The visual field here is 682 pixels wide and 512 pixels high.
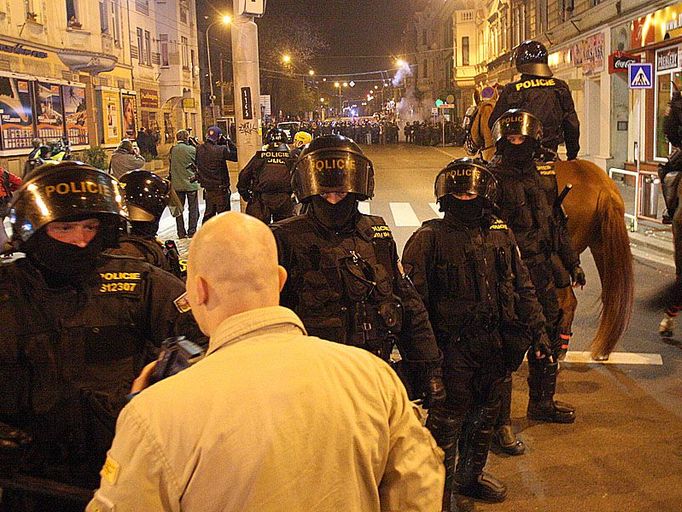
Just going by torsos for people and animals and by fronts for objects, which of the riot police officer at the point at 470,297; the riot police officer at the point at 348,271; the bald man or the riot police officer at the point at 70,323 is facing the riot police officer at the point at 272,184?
the bald man

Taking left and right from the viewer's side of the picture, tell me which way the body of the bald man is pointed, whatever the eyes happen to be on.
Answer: facing away from the viewer

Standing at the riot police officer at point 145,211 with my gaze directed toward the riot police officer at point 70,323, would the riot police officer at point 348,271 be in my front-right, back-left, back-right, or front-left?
front-left

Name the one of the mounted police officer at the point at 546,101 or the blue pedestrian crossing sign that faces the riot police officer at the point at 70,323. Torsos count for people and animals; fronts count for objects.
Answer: the blue pedestrian crossing sign

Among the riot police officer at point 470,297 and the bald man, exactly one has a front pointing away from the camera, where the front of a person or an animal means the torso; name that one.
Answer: the bald man

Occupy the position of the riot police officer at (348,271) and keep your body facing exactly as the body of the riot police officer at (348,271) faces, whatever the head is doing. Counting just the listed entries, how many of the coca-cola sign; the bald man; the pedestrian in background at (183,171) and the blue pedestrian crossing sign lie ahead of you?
1

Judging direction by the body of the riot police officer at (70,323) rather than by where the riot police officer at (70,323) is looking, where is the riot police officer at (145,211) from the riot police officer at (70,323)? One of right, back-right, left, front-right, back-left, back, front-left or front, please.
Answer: back

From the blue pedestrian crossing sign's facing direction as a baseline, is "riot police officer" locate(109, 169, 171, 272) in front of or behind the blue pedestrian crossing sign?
in front

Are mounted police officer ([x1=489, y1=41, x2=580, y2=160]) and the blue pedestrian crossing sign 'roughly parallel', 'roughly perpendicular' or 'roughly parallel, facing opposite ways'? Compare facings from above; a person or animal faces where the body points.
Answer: roughly parallel, facing opposite ways

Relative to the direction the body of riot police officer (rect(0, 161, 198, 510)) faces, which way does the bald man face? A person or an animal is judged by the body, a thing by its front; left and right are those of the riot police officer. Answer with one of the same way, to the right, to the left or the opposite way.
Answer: the opposite way

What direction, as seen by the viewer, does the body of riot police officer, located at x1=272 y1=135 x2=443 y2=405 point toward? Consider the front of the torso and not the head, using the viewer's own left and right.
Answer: facing the viewer

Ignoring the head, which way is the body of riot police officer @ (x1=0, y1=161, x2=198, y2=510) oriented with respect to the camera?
toward the camera

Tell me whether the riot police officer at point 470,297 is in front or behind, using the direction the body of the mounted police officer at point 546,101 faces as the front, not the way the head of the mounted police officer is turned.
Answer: behind

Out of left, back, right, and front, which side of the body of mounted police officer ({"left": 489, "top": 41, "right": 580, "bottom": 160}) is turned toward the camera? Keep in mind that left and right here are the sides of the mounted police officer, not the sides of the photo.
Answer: back

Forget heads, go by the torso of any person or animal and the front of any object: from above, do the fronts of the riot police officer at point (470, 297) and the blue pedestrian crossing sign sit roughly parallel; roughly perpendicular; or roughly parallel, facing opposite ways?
roughly parallel

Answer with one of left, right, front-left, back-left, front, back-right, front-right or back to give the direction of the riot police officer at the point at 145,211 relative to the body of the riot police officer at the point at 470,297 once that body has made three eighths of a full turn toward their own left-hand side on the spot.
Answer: back-left
